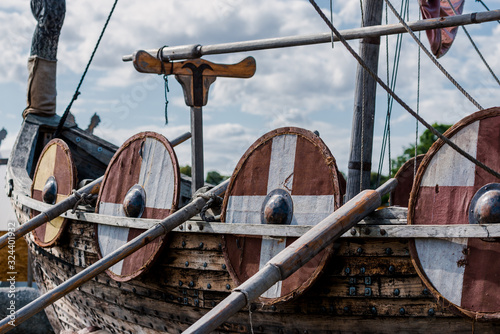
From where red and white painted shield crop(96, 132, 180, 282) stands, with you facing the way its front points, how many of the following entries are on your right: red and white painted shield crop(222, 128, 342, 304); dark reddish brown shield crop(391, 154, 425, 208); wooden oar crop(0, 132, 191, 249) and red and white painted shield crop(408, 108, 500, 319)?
1

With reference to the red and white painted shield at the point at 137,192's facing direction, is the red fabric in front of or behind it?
behind

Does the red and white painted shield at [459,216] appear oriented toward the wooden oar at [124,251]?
no

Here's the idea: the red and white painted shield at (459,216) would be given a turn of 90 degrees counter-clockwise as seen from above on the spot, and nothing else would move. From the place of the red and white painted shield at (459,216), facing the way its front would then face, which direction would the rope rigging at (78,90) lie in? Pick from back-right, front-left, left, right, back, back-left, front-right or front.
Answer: back-left

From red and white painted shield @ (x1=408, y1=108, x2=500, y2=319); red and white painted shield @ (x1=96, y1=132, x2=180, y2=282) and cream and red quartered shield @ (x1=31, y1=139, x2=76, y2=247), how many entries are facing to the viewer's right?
0

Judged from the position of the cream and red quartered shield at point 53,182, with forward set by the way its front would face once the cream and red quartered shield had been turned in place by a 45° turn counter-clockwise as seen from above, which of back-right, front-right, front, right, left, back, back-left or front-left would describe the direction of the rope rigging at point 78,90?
back

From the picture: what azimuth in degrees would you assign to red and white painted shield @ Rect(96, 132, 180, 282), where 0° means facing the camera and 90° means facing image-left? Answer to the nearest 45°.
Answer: approximately 45°

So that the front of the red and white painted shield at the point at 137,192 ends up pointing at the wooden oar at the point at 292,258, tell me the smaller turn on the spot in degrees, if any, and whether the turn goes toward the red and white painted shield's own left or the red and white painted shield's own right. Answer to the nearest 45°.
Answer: approximately 90° to the red and white painted shield's own left

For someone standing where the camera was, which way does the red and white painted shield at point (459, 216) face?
facing the viewer

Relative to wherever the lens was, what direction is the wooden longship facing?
facing away from the viewer and to the left of the viewer

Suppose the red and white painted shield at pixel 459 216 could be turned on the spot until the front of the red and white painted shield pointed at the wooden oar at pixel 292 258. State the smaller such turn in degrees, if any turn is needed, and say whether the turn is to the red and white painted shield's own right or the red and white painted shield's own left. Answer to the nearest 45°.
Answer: approximately 90° to the red and white painted shield's own right

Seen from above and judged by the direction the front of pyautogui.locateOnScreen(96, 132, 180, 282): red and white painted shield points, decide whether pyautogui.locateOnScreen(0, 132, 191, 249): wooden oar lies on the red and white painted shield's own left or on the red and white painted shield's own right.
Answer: on the red and white painted shield's own right

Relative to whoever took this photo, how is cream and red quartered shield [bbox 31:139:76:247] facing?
facing the viewer and to the left of the viewer

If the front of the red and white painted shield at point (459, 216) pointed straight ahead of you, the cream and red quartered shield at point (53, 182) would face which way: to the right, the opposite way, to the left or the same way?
the same way

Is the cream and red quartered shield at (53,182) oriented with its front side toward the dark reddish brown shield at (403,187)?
no

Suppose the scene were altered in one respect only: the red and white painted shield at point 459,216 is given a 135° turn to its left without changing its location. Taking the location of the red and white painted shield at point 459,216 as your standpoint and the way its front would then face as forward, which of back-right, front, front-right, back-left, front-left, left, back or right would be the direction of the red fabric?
front-left
